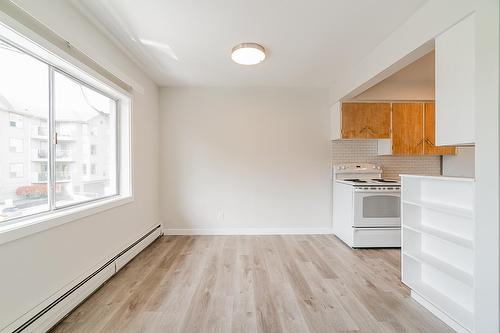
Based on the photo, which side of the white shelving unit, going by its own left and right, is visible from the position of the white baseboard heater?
front

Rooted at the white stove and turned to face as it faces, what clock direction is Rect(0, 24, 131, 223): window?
The window is roughly at 3 o'clock from the white stove.

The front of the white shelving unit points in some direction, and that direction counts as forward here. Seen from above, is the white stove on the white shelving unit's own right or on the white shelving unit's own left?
on the white shelving unit's own right

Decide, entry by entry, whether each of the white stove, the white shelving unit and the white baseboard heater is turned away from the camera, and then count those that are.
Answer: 0

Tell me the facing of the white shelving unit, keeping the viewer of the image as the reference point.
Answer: facing the viewer and to the left of the viewer

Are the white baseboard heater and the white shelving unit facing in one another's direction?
yes

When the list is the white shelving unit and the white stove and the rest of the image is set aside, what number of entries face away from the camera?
0

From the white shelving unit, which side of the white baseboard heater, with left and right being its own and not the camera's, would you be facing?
front

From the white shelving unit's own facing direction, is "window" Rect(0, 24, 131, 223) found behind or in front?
in front

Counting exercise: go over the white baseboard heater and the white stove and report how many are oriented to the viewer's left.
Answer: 0

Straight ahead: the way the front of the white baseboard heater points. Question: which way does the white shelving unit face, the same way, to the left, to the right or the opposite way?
the opposite way

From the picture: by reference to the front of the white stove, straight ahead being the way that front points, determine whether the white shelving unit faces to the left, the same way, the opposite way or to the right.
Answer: to the right

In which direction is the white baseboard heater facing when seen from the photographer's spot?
facing the viewer and to the right of the viewer
